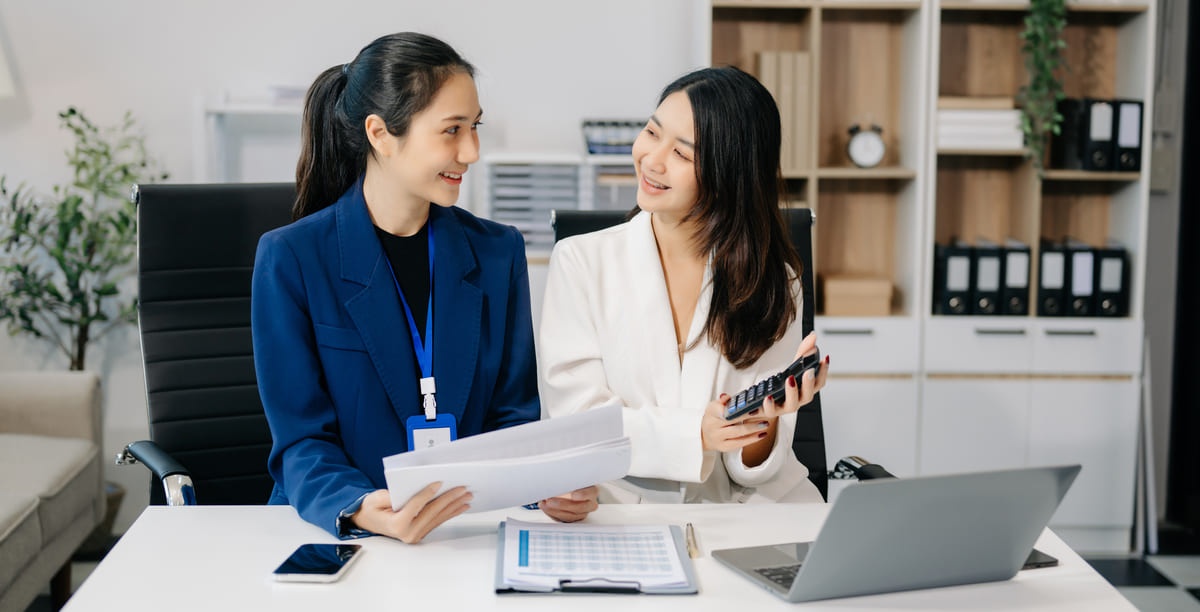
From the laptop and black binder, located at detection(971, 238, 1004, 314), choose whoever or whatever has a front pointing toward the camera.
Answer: the black binder

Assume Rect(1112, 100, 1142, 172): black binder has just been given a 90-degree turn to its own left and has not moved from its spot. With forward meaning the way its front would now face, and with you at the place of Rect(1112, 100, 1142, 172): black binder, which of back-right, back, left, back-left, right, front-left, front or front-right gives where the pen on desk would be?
right

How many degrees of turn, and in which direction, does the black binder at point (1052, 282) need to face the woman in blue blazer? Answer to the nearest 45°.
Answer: approximately 45° to its right

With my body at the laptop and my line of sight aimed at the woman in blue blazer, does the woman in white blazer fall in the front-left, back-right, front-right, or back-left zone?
front-right

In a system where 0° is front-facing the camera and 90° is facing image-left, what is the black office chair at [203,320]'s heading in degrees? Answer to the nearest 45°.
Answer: approximately 315°

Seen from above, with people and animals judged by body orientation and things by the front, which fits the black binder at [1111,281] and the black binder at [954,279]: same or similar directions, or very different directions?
same or similar directions

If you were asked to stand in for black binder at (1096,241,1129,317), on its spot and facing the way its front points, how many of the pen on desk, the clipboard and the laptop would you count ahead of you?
3

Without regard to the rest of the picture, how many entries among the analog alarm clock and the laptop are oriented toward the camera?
1

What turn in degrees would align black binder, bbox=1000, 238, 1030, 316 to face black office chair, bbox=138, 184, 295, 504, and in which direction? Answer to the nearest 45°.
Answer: approximately 45° to its right

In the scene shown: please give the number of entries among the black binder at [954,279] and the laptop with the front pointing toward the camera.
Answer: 1

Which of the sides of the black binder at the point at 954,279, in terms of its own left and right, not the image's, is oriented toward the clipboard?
front

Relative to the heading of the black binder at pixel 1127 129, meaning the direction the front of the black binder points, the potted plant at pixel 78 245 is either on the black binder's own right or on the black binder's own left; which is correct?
on the black binder's own right

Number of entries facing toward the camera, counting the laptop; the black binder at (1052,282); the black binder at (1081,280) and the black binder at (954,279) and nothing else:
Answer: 3

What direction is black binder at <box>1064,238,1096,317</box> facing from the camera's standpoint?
toward the camera

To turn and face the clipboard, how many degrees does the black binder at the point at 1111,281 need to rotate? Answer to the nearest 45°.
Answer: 0° — it already faces it
